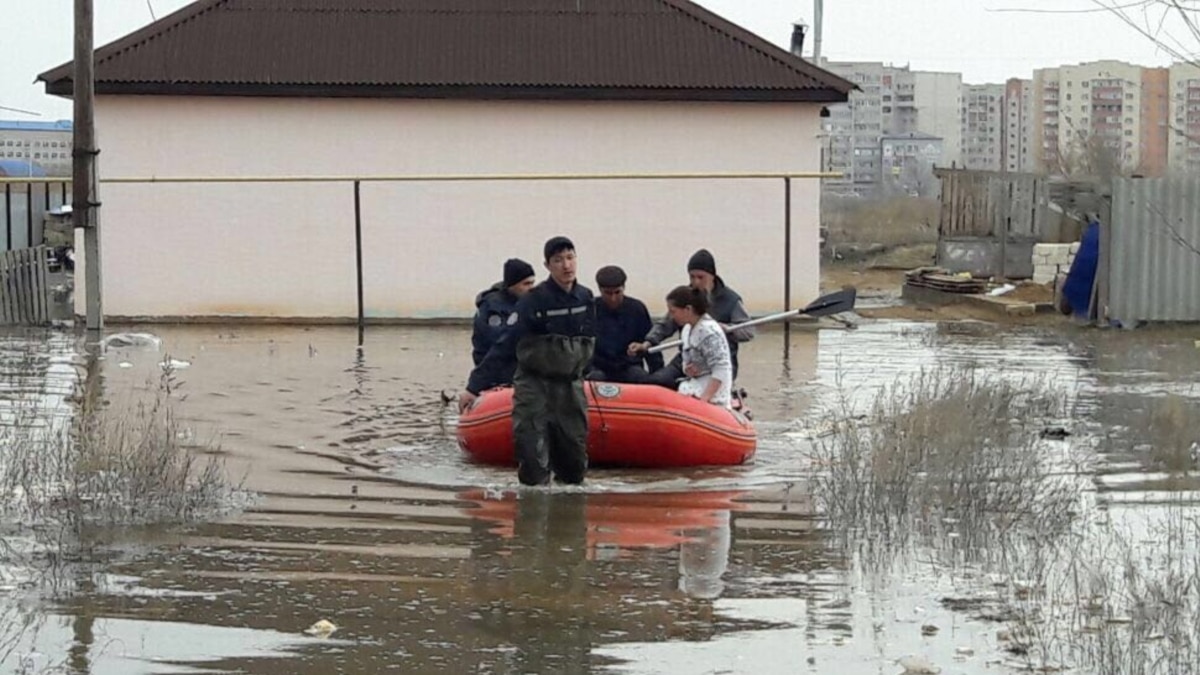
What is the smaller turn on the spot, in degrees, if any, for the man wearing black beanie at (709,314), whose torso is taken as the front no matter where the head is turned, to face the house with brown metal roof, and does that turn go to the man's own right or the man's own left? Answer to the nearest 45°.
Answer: approximately 135° to the man's own right

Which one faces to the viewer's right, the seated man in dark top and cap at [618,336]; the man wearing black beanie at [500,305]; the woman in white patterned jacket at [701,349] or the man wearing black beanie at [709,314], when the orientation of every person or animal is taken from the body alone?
the man wearing black beanie at [500,305]

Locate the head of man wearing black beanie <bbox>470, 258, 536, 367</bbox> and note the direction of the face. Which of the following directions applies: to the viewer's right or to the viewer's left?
to the viewer's right

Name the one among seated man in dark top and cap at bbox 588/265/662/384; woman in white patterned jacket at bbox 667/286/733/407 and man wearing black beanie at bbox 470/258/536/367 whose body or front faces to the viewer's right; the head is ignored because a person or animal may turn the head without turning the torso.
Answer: the man wearing black beanie

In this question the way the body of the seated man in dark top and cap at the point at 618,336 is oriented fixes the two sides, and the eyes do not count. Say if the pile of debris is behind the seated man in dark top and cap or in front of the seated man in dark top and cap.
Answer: behind

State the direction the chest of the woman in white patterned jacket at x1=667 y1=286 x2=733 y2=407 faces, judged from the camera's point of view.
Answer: to the viewer's left

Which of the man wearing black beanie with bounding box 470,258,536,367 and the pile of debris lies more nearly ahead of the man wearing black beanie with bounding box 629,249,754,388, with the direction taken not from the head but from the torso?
the man wearing black beanie

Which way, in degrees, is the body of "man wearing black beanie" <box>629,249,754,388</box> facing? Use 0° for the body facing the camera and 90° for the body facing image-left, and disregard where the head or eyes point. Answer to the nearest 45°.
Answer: approximately 45°

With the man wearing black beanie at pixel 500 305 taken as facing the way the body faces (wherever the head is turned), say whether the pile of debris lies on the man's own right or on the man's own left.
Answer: on the man's own left

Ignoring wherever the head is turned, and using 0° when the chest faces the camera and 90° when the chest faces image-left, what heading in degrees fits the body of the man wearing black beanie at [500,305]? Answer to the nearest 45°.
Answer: approximately 270°

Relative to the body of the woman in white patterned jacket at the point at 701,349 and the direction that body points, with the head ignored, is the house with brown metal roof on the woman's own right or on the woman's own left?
on the woman's own right
